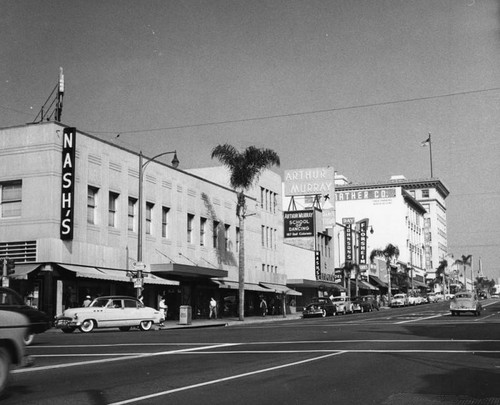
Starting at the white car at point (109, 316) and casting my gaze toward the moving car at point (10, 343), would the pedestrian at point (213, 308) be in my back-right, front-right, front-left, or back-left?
back-left

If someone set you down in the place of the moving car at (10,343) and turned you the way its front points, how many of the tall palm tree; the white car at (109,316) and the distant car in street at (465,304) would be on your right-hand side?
0

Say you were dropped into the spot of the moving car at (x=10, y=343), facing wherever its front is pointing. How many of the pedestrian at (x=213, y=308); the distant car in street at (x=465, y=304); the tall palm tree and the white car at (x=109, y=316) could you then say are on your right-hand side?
0

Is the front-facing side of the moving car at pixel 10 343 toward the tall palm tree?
no

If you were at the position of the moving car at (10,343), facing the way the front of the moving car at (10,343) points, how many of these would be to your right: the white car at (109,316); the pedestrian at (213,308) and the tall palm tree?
0

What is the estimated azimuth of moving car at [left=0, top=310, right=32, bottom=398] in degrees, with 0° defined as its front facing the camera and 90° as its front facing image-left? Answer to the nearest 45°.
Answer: approximately 270°

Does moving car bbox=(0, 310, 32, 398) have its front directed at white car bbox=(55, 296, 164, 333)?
no

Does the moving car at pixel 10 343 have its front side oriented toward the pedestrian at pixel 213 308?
no

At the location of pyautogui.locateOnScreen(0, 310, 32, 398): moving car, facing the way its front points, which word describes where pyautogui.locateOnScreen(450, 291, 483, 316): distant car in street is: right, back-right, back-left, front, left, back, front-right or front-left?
front-left
